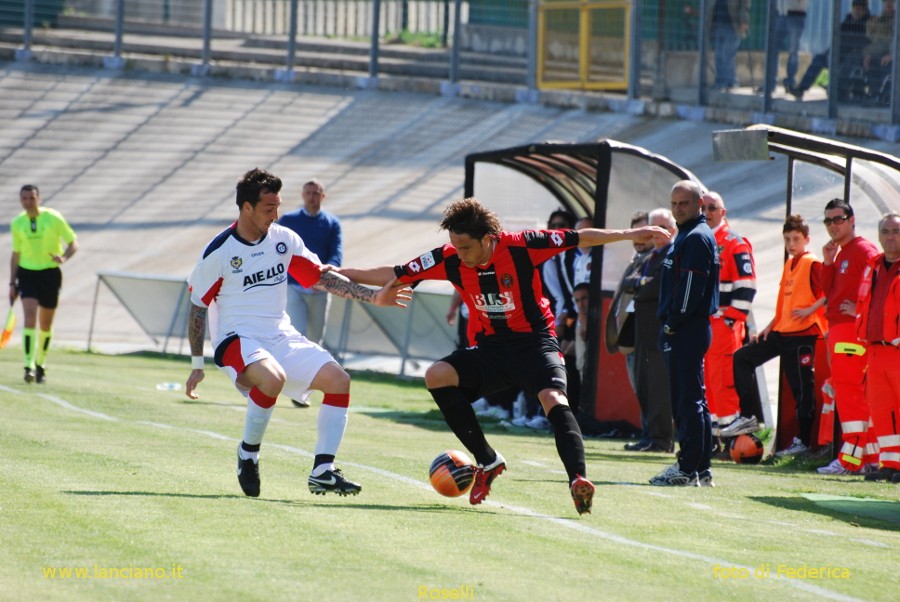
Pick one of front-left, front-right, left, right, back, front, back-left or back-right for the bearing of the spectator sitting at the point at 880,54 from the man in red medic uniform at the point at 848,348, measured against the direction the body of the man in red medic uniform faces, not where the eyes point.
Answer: back-right

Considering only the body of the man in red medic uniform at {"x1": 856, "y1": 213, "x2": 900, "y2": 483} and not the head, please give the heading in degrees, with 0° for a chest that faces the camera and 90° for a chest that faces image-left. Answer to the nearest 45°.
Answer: approximately 45°

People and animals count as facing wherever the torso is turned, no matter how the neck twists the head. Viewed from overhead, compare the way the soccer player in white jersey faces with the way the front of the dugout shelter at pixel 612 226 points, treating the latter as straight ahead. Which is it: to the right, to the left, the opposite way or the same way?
to the left

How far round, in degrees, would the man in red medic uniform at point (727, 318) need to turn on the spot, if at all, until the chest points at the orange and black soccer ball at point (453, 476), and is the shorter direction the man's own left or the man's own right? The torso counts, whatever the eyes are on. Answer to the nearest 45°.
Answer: approximately 45° to the man's own left

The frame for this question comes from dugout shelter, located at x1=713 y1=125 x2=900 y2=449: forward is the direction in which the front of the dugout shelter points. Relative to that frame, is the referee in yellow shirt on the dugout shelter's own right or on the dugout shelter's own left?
on the dugout shelter's own right

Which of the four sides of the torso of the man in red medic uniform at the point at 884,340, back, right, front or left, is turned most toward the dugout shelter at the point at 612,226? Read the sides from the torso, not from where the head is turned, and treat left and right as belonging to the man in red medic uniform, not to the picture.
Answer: right

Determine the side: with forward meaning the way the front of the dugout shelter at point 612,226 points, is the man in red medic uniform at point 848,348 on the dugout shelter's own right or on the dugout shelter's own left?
on the dugout shelter's own left

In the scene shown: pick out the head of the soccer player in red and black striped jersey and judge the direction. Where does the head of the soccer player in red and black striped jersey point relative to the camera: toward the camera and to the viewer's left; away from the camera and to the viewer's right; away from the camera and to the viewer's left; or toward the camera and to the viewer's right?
toward the camera and to the viewer's left

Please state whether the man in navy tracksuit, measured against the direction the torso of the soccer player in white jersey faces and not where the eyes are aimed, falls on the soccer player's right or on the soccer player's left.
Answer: on the soccer player's left

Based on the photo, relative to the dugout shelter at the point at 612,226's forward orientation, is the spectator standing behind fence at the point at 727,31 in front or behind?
behind

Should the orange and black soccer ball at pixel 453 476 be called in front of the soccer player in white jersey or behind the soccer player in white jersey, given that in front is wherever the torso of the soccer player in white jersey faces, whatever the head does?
in front

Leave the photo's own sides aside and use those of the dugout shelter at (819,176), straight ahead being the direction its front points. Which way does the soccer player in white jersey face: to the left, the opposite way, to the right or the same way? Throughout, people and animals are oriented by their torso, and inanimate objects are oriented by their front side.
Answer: to the left

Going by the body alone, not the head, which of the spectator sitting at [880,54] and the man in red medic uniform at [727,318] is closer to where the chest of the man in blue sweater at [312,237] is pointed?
the man in red medic uniform

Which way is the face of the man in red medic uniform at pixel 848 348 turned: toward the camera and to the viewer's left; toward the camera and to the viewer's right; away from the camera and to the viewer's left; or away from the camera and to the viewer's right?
toward the camera and to the viewer's left

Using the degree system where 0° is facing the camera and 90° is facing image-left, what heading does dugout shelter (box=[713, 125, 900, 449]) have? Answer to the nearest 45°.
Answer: approximately 45°

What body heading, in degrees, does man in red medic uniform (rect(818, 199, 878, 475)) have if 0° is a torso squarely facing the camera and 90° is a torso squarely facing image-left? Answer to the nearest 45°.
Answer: approximately 45°
